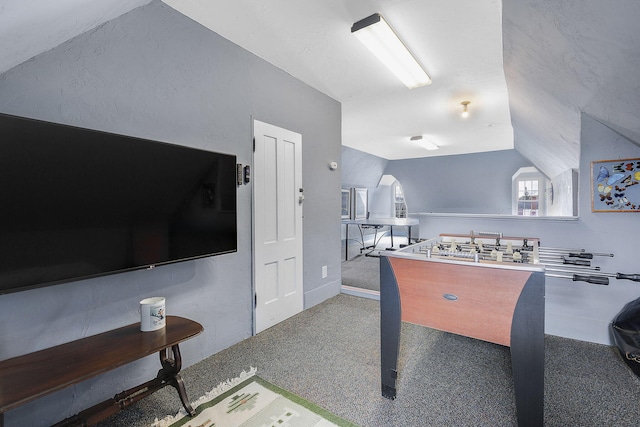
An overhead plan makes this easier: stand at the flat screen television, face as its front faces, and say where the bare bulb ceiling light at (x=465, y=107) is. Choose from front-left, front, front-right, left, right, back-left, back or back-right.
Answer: front-left

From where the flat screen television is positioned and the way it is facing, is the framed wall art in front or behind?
in front

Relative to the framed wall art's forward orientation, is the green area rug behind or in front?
in front

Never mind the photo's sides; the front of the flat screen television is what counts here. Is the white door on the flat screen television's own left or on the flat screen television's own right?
on the flat screen television's own left

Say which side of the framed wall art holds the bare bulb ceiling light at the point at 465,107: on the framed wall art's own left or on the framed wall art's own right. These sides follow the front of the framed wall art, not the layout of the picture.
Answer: on the framed wall art's own right

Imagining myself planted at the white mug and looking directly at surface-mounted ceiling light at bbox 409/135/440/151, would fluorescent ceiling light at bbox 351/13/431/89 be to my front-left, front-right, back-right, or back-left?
front-right

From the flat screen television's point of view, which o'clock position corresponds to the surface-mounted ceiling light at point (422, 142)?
The surface-mounted ceiling light is roughly at 10 o'clock from the flat screen television.

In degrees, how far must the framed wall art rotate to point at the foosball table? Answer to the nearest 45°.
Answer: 0° — it already faces it

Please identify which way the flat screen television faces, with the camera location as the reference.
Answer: facing the viewer and to the right of the viewer
